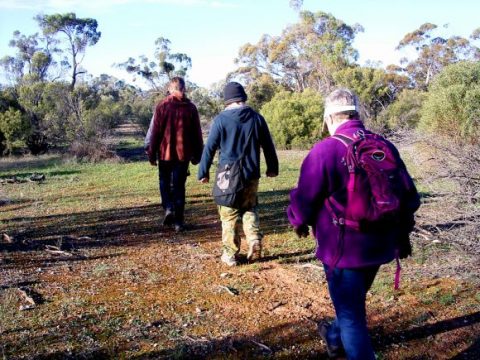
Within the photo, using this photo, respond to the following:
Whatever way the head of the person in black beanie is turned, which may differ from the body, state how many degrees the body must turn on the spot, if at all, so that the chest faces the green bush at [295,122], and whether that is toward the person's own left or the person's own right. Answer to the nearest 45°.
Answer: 0° — they already face it

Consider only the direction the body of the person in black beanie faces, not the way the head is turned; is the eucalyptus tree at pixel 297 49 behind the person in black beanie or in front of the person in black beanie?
in front

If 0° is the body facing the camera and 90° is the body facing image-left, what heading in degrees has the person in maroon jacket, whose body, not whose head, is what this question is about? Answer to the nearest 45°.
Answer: approximately 180°

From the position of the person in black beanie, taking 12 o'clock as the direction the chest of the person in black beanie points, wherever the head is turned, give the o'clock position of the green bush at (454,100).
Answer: The green bush is roughly at 1 o'clock from the person in black beanie.

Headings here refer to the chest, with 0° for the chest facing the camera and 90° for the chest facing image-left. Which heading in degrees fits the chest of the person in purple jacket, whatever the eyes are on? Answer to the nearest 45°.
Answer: approximately 135°

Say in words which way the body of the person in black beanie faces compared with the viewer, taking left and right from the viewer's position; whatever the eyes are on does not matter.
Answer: facing away from the viewer

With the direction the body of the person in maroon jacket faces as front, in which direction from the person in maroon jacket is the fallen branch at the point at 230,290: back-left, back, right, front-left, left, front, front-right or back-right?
back

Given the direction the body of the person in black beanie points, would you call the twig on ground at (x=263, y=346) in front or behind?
behind

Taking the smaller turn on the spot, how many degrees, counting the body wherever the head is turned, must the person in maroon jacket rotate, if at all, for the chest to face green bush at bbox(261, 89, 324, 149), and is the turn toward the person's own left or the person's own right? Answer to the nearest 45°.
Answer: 0° — they already face it

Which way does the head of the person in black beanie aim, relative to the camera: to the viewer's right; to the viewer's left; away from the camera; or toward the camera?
away from the camera

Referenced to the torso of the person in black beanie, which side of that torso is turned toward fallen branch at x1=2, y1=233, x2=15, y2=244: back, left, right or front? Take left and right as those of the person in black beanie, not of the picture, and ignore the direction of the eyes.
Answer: left

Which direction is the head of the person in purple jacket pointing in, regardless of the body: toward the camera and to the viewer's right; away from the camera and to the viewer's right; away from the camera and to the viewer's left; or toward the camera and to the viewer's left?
away from the camera and to the viewer's left

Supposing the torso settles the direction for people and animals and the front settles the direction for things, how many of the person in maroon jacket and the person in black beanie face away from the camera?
2
